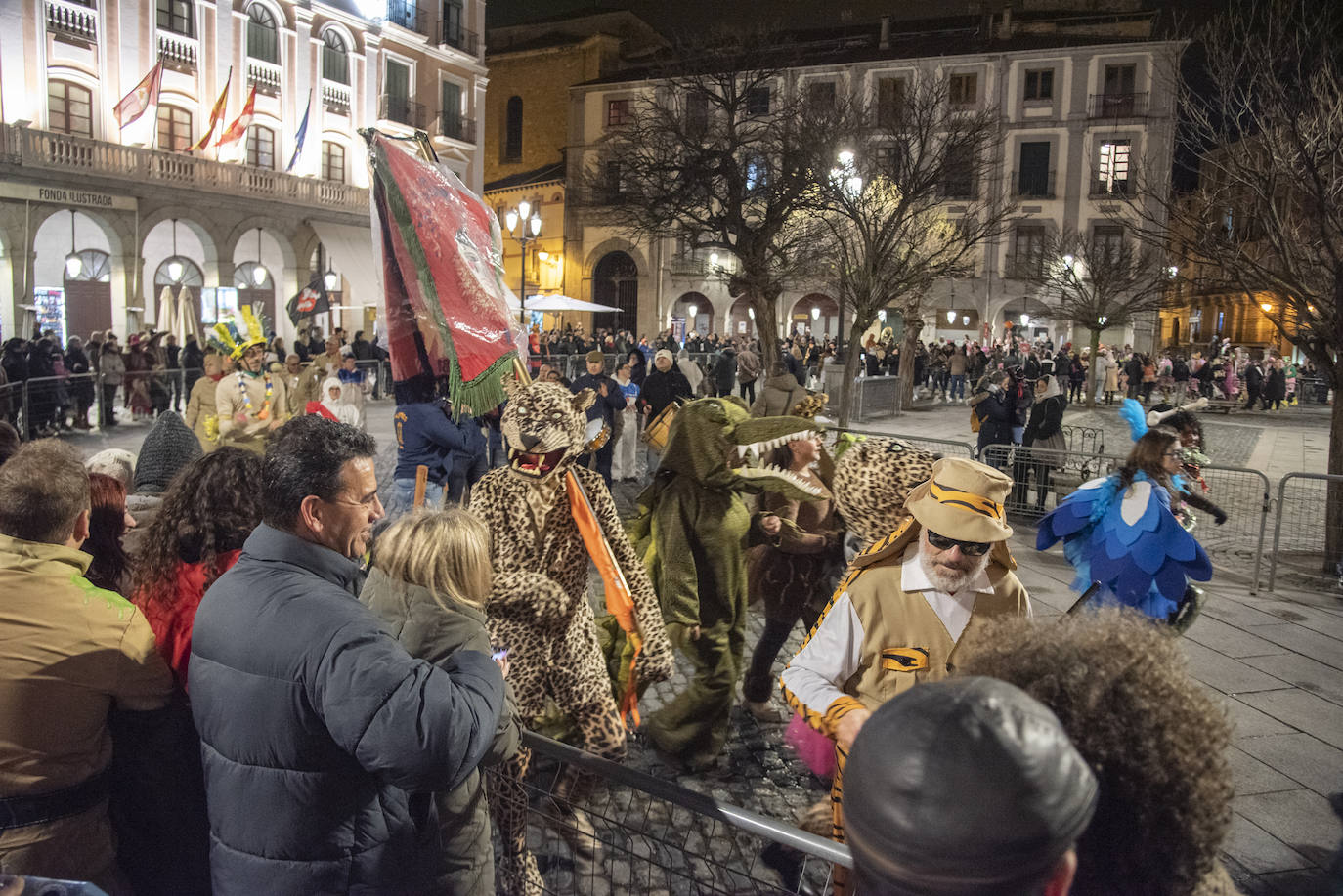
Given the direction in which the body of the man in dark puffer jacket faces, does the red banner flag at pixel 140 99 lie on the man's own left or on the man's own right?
on the man's own left

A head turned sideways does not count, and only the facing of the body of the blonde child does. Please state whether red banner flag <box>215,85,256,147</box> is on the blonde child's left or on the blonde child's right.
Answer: on the blonde child's left

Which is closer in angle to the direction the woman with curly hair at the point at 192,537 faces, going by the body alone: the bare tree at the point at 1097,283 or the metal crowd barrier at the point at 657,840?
the bare tree

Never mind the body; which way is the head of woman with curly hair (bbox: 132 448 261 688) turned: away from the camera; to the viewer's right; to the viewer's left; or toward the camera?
away from the camera

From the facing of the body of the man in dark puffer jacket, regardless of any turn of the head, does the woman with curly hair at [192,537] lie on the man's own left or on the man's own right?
on the man's own left

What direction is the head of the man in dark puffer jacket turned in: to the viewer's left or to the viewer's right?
to the viewer's right

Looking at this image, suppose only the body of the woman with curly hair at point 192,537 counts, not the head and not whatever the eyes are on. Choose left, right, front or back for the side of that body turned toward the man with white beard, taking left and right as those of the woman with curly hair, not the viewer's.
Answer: right

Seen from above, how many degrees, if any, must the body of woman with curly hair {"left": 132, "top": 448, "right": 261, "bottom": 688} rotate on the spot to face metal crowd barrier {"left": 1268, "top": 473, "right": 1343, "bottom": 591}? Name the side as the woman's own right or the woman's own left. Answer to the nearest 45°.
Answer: approximately 45° to the woman's own right

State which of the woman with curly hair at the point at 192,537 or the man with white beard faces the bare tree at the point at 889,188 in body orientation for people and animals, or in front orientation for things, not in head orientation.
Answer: the woman with curly hair

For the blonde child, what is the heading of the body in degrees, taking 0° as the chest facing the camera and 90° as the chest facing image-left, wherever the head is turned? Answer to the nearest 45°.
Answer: approximately 225°
